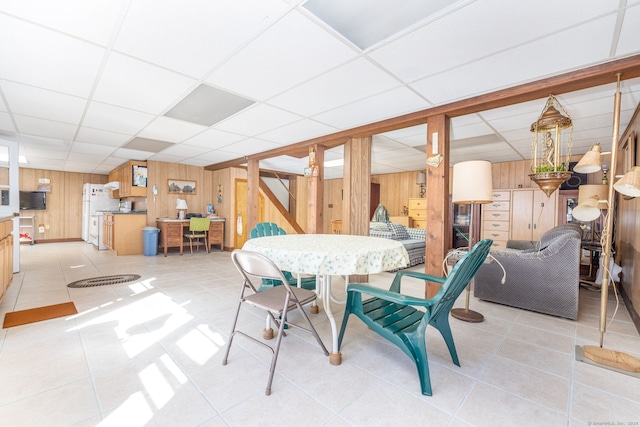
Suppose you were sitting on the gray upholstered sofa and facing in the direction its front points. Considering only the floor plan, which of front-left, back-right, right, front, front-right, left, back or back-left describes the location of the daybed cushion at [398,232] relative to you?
front-right

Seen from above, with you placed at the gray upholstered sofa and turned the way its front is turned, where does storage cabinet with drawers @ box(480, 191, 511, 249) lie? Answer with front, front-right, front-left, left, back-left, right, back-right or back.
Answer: right

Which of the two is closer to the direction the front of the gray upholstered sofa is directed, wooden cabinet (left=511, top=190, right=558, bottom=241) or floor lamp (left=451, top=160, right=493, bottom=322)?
the floor lamp

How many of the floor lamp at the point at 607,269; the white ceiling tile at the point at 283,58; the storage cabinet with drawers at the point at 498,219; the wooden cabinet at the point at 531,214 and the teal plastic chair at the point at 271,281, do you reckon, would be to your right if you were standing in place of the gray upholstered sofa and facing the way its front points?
2

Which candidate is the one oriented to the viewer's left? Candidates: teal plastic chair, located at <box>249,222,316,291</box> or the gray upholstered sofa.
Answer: the gray upholstered sofa

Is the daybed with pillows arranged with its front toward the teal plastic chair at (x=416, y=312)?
yes

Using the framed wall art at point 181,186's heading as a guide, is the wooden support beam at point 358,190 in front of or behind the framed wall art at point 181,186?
in front

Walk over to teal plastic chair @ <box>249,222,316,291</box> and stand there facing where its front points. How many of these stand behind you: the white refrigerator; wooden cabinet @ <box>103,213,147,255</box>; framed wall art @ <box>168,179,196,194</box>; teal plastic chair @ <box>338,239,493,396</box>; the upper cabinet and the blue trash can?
5

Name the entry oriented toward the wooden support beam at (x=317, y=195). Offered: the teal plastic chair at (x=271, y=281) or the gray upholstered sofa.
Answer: the gray upholstered sofa

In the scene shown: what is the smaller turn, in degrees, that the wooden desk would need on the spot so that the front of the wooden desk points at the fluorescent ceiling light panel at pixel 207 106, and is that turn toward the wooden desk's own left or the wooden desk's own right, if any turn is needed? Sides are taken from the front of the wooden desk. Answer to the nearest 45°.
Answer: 0° — it already faces it

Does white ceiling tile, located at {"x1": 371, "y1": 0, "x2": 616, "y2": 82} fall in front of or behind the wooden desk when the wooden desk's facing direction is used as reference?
in front

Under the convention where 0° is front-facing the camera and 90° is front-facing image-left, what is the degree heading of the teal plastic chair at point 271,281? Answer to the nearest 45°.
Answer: approximately 315°
